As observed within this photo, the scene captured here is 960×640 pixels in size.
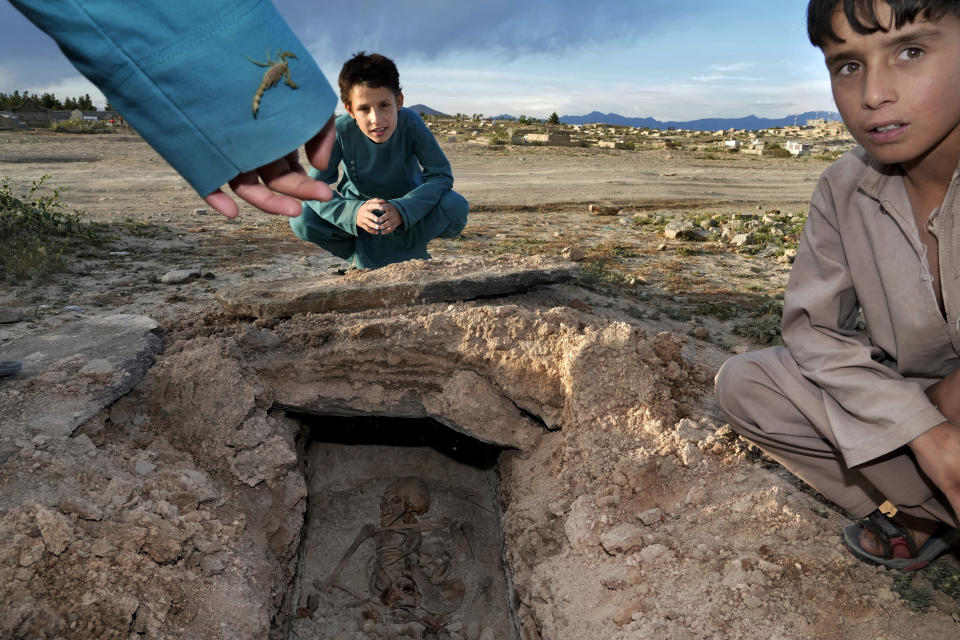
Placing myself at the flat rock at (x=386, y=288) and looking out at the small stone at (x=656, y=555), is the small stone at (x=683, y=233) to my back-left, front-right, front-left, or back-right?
back-left

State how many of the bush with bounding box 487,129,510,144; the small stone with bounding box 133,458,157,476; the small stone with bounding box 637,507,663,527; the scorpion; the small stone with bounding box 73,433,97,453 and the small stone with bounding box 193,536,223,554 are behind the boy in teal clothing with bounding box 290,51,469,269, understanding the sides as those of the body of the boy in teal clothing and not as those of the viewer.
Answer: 1

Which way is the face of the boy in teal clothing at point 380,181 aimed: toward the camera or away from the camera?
toward the camera

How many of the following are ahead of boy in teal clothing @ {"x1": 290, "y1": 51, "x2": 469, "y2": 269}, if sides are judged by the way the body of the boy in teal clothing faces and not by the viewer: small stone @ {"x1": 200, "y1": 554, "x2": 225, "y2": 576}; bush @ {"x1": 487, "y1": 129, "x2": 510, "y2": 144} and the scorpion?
2

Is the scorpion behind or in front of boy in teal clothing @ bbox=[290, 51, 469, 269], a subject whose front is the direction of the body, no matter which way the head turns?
in front

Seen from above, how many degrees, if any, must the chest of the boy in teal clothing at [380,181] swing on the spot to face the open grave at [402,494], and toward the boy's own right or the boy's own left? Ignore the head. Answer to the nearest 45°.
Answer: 0° — they already face it

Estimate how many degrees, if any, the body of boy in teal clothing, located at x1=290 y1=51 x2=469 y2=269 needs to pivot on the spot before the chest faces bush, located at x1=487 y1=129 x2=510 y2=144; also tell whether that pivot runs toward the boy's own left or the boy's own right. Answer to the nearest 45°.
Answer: approximately 180°

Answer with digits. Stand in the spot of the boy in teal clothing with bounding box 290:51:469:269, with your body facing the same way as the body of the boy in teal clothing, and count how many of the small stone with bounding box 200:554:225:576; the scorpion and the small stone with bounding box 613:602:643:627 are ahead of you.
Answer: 3

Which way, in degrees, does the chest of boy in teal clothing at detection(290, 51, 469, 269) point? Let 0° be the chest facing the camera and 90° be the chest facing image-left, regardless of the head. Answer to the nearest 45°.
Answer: approximately 0°

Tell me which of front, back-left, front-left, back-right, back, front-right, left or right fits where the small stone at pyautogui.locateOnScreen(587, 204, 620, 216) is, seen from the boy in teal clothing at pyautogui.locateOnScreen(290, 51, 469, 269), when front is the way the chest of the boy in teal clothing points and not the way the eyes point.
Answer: back-left

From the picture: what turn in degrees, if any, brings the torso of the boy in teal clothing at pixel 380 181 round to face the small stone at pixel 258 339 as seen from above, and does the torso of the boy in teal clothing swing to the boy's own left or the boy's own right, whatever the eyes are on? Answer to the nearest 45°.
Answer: approximately 45° to the boy's own right

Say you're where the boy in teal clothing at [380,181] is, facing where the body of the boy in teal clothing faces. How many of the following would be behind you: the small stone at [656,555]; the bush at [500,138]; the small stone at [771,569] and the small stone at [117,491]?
1

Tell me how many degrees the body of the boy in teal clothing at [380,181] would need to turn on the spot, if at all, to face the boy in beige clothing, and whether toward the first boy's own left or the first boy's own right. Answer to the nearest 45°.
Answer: approximately 45° to the first boy's own left

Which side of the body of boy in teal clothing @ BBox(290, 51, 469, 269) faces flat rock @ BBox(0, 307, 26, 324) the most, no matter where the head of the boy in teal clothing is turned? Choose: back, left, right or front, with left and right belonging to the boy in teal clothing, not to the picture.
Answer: right

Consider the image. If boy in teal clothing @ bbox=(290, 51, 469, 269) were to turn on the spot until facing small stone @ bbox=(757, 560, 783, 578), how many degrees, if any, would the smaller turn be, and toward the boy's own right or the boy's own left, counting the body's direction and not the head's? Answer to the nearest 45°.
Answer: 0° — they already face it

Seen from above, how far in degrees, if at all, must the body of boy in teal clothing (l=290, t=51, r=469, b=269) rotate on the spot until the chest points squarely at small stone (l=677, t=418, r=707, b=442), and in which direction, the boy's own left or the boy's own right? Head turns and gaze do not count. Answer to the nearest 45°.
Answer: approximately 45° to the boy's own left

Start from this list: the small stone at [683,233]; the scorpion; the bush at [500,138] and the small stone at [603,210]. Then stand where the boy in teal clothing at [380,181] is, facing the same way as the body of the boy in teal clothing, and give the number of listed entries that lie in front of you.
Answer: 1

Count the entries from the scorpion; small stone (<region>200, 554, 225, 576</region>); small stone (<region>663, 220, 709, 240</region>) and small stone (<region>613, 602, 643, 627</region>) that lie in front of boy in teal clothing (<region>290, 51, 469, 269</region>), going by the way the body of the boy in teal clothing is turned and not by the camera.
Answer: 3

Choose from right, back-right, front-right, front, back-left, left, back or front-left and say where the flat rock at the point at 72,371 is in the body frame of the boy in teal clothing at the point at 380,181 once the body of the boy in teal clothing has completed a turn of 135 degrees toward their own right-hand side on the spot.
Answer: left
